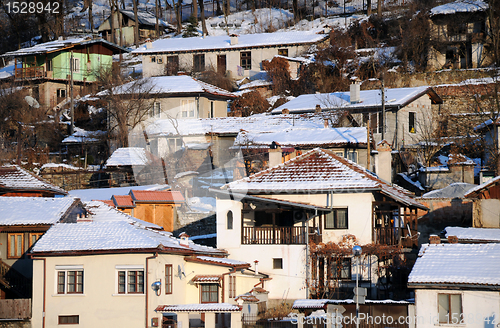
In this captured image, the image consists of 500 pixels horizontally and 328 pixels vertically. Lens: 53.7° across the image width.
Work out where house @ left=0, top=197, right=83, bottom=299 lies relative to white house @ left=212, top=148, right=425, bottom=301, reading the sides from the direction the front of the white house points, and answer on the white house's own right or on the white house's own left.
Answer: on the white house's own right

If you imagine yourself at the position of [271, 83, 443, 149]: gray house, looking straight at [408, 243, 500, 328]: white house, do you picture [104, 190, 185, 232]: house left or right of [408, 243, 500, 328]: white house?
right

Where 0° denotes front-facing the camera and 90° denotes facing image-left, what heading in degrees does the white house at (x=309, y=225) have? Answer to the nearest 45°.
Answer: approximately 0°

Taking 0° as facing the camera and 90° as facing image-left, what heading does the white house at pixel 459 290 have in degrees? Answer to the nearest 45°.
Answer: approximately 0°

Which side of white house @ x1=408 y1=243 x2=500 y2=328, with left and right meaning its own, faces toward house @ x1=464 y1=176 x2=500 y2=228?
back

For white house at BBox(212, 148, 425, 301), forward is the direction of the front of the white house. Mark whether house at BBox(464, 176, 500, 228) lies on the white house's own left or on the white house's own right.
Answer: on the white house's own left

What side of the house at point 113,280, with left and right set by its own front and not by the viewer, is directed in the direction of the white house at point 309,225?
left

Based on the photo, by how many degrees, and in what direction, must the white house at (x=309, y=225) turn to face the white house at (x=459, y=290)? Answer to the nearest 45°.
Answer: approximately 45° to its left
